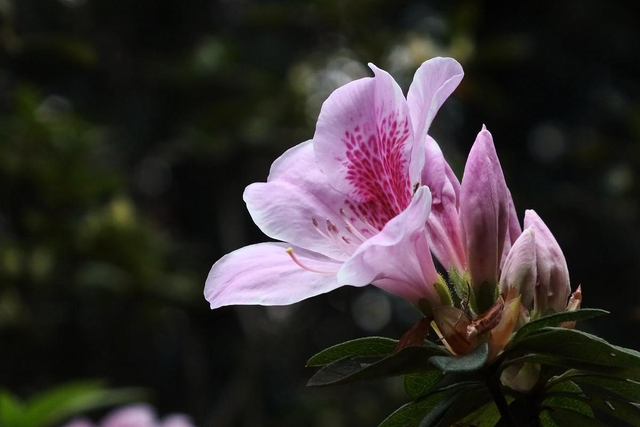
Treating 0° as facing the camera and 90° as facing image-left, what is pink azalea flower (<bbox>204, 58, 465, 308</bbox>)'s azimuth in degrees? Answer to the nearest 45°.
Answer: approximately 45°
